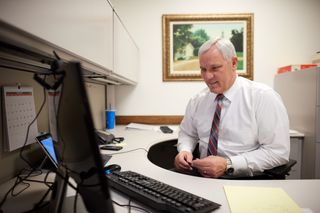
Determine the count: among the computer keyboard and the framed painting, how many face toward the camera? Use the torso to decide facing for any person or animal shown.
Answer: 1

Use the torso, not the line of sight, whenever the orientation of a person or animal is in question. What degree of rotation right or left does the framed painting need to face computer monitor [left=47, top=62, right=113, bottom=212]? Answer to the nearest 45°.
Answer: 0° — it already faces it

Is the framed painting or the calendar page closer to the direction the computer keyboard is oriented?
the framed painting

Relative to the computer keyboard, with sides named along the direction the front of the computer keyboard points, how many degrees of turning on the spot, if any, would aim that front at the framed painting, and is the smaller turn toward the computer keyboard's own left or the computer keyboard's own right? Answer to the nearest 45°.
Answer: approximately 45° to the computer keyboard's own left

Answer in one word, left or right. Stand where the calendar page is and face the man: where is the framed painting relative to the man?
left

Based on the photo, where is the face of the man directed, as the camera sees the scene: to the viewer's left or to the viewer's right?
to the viewer's left

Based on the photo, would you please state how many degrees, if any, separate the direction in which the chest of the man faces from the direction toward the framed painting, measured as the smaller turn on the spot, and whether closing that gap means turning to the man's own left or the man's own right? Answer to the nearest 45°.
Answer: approximately 135° to the man's own right

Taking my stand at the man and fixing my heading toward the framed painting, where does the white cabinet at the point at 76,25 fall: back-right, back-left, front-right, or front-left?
back-left

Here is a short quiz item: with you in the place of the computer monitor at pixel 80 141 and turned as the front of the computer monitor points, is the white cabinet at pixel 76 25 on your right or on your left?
on your left

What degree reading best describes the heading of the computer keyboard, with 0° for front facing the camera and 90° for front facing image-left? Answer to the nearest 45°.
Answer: approximately 225°

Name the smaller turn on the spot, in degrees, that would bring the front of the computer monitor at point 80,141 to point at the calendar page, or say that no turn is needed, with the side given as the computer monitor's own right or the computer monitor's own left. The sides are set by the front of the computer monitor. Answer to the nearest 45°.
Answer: approximately 45° to the computer monitor's own left

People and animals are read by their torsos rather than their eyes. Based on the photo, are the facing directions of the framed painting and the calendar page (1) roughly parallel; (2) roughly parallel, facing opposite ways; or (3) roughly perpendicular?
roughly perpendicular

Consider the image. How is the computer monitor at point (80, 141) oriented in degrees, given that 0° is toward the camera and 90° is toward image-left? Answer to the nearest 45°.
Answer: approximately 225°
